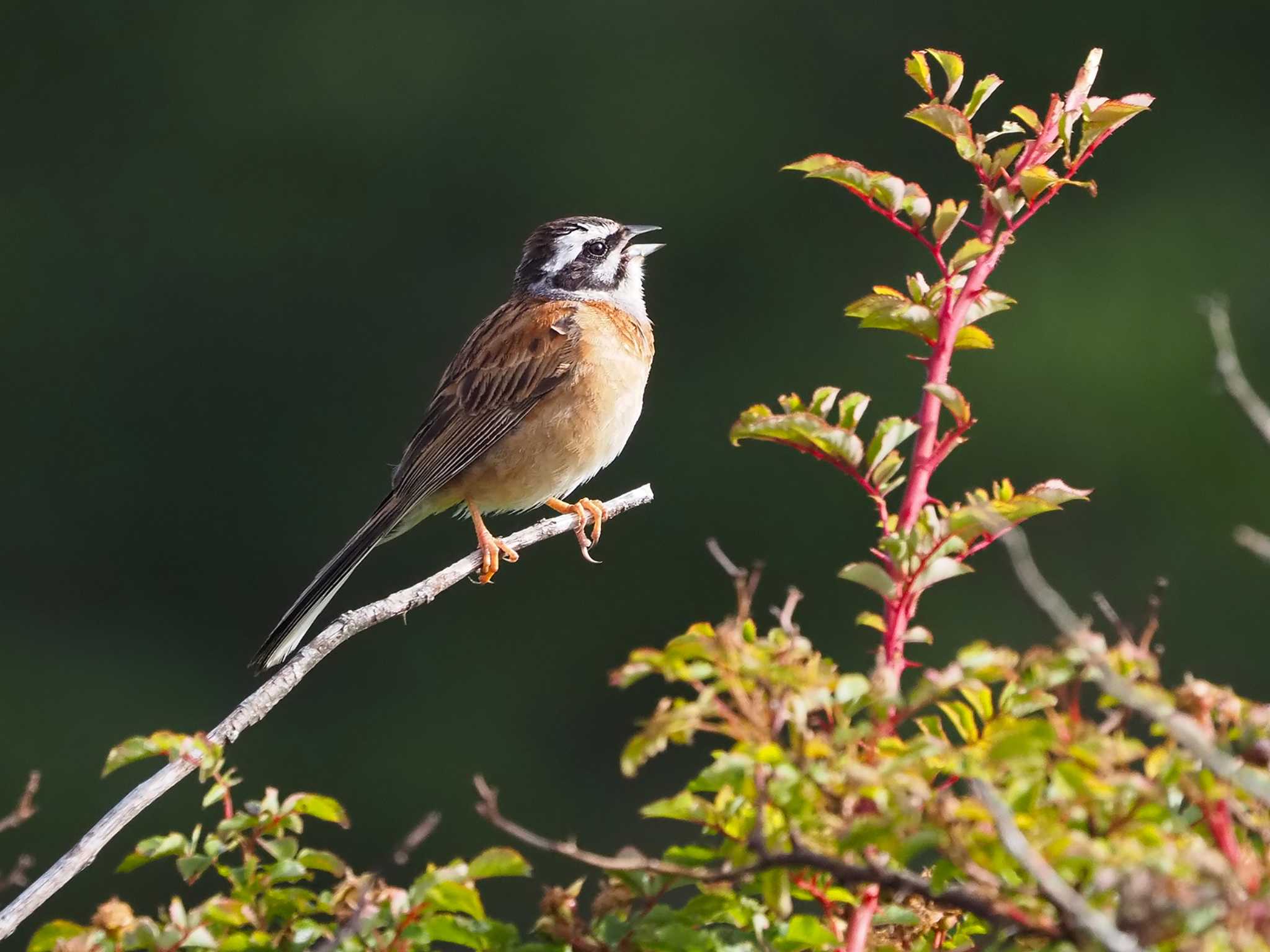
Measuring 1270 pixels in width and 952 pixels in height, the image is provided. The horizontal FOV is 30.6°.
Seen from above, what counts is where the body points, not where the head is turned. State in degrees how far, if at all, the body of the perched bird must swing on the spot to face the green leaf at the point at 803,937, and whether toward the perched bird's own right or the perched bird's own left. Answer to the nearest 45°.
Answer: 0° — it already faces it

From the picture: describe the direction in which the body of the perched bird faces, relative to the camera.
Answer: to the viewer's right
